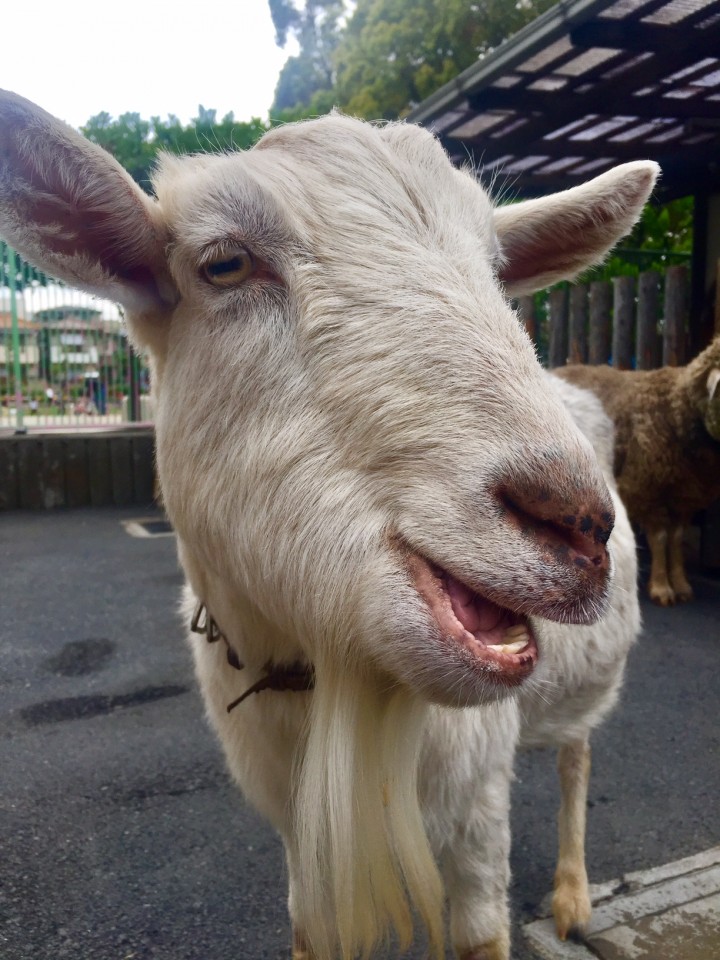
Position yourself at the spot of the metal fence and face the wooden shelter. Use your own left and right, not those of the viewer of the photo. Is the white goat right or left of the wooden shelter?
right

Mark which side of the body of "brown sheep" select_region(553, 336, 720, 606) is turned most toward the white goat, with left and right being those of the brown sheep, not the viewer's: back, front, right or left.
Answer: right

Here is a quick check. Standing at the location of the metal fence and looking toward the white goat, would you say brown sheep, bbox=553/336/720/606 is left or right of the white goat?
left

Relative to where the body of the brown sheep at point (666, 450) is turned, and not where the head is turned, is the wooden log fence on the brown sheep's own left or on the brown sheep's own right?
on the brown sheep's own left

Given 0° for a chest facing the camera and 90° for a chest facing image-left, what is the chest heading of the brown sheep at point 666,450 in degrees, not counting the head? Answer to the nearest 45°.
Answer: approximately 270°

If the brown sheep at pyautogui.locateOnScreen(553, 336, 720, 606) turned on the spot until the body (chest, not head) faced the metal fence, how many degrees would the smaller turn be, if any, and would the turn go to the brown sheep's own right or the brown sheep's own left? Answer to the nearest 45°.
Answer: approximately 180°

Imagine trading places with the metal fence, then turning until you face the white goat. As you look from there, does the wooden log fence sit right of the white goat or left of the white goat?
left
